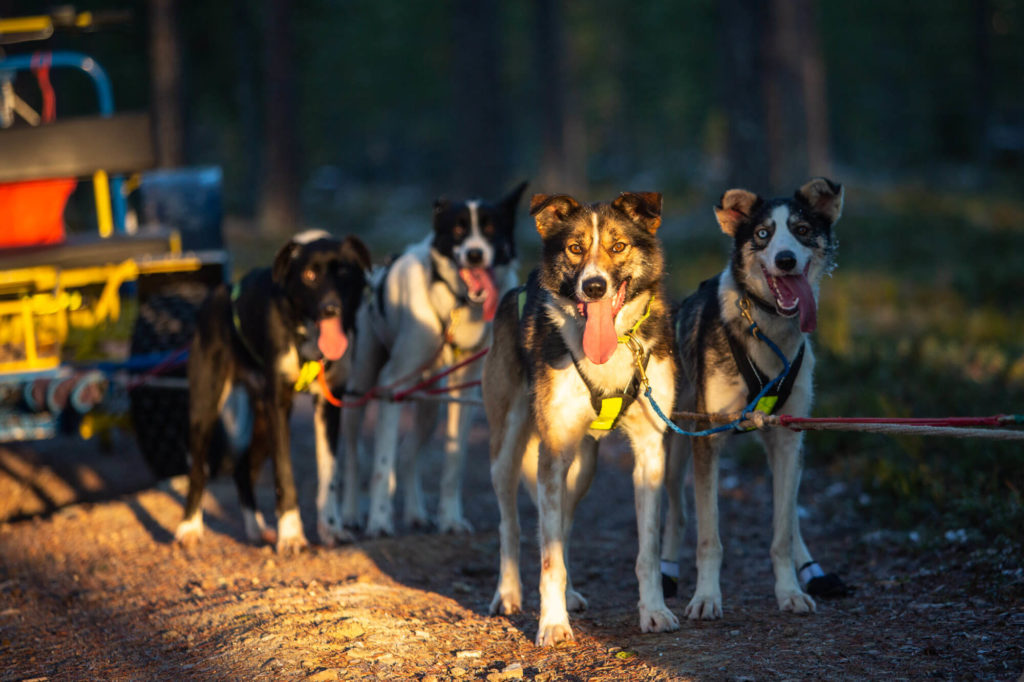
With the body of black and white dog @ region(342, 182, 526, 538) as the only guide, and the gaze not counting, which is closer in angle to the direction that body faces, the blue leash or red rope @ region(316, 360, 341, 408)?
the blue leash

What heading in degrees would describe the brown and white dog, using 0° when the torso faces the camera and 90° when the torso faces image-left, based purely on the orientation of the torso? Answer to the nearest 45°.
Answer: approximately 0°

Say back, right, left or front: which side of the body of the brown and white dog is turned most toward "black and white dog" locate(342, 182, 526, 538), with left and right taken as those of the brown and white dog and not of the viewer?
back

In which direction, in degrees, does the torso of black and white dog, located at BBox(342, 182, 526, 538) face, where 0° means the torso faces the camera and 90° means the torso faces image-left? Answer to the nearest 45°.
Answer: approximately 315°
